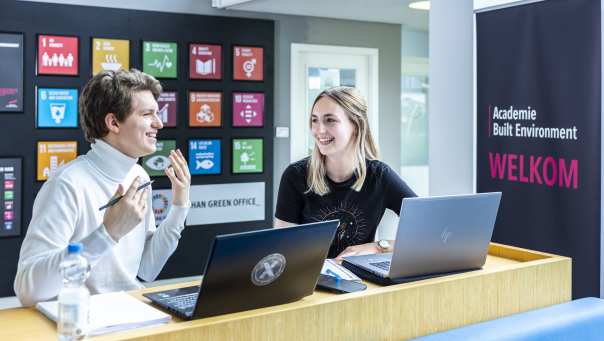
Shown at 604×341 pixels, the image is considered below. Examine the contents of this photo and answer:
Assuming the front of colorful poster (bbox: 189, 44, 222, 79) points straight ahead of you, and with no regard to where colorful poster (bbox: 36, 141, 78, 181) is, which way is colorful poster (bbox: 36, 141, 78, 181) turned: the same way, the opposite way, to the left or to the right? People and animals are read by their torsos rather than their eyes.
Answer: the same way

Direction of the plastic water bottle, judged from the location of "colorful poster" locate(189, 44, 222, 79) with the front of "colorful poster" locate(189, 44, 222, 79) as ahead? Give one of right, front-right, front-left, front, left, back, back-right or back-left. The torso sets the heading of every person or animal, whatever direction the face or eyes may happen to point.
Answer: front

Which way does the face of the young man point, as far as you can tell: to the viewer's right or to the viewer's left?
to the viewer's right

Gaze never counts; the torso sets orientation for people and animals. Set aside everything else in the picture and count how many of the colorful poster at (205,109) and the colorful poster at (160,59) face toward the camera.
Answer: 2

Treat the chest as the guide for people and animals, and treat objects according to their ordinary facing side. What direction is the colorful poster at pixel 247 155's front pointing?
toward the camera

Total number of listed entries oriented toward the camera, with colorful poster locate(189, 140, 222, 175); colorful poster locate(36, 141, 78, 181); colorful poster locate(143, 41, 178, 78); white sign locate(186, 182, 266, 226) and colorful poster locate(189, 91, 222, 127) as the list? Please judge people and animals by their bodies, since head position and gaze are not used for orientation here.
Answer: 5

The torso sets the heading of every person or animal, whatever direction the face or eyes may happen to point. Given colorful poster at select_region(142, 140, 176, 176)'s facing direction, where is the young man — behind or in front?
in front

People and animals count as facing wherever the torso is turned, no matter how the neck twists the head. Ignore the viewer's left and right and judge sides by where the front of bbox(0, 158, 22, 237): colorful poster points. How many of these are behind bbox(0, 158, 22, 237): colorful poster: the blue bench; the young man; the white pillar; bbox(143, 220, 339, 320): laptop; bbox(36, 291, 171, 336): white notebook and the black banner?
0

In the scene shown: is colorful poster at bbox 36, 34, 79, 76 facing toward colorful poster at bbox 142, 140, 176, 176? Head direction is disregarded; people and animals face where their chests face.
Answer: no

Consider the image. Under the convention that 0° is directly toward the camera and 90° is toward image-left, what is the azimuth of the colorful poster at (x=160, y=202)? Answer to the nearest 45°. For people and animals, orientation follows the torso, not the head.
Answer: approximately 0°

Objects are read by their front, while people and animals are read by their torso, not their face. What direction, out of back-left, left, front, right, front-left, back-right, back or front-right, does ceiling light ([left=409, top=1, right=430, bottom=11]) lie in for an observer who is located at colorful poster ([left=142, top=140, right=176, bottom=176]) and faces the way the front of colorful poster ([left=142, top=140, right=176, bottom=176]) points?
left

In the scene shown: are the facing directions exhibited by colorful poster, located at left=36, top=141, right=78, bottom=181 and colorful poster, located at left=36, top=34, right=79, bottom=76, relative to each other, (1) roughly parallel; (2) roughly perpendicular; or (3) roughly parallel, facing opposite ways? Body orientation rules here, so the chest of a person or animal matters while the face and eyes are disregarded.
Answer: roughly parallel

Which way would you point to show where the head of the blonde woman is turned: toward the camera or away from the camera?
toward the camera

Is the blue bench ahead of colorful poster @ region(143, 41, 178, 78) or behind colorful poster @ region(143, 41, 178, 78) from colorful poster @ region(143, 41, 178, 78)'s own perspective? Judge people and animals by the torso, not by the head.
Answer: ahead

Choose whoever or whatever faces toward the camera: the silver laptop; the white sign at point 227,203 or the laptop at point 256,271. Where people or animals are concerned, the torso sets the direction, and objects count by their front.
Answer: the white sign

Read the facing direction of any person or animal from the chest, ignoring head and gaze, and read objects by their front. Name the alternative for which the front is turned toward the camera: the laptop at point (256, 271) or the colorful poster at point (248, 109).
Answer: the colorful poster

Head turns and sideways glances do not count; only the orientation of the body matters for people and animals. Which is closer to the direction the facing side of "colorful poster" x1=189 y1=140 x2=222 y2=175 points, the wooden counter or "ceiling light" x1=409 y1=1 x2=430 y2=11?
the wooden counter

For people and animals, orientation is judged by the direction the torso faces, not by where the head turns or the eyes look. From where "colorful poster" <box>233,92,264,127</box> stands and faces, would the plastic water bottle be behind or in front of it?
in front

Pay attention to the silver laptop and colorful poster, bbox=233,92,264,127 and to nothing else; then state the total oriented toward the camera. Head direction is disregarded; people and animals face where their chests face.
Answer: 1

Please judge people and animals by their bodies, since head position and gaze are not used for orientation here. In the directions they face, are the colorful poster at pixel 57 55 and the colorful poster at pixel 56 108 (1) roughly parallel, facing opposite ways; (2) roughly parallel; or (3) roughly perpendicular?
roughly parallel

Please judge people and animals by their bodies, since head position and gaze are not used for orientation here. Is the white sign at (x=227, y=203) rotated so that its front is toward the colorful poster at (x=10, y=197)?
no

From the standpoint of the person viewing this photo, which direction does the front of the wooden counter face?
facing the viewer and to the right of the viewer

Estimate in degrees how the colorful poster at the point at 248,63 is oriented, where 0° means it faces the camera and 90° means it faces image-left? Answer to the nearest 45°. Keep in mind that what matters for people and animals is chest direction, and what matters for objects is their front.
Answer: approximately 0°

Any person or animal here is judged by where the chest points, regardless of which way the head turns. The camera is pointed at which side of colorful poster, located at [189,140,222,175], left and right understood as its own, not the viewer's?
front
